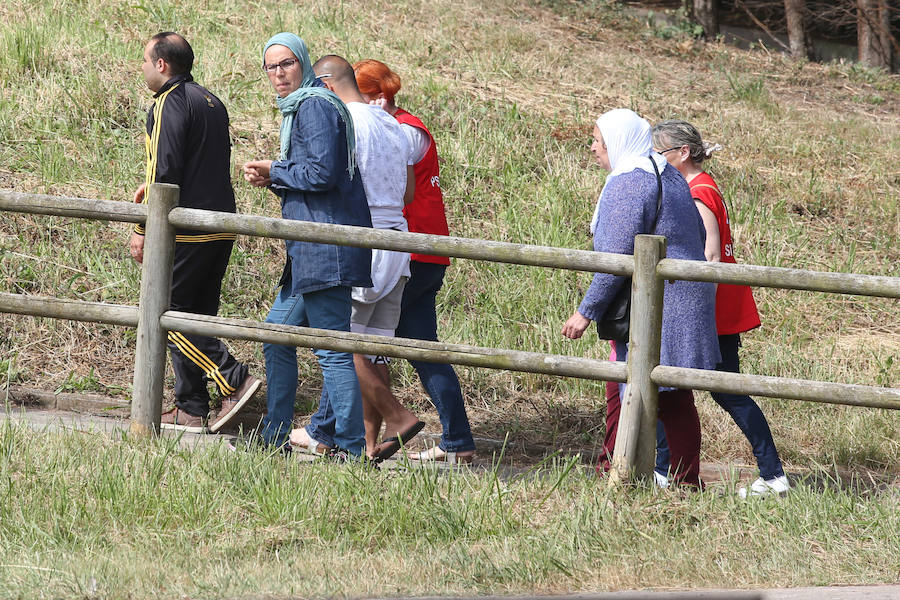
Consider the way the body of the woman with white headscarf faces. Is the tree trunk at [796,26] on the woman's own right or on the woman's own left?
on the woman's own right

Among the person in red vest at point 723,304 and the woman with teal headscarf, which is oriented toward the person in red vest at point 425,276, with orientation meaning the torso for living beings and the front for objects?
the person in red vest at point 723,304

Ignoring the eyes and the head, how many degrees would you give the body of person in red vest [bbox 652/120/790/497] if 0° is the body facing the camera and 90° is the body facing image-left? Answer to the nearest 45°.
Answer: approximately 90°

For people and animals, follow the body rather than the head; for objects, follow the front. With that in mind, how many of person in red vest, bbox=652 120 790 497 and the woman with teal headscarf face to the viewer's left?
2

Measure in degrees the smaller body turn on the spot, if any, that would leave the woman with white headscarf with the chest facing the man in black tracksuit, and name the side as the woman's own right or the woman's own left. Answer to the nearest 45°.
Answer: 0° — they already face them

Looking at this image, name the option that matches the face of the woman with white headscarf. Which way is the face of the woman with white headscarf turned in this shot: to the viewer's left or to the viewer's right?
to the viewer's left

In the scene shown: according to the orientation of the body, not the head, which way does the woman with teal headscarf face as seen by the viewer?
to the viewer's left

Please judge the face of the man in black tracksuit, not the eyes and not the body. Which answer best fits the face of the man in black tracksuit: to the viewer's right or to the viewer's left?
to the viewer's left

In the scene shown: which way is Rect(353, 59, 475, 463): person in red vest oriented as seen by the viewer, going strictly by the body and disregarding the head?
to the viewer's left

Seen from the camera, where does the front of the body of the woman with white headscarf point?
to the viewer's left

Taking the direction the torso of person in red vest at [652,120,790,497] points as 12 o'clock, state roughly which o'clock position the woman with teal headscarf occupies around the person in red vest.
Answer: The woman with teal headscarf is roughly at 11 o'clock from the person in red vest.

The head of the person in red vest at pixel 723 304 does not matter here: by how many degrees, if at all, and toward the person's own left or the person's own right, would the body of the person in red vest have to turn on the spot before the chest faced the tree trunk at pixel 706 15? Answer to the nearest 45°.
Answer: approximately 90° to the person's own right

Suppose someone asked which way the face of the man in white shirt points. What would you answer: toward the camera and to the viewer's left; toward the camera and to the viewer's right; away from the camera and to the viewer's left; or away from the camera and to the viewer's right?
away from the camera and to the viewer's left
